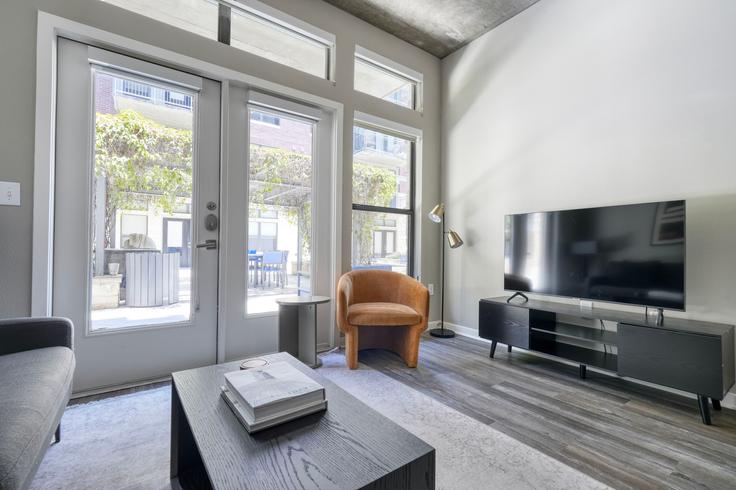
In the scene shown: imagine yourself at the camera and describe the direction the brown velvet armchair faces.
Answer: facing the viewer

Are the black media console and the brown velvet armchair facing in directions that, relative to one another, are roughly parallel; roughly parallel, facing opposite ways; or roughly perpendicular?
roughly perpendicular

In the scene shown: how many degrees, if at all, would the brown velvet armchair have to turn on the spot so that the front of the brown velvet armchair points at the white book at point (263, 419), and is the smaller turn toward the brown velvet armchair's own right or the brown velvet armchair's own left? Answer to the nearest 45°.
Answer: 0° — it already faces it

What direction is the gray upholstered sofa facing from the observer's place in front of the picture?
facing to the right of the viewer

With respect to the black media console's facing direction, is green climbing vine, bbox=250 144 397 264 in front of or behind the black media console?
in front

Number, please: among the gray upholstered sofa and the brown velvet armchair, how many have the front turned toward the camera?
1

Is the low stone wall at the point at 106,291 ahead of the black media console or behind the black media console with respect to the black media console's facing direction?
ahead

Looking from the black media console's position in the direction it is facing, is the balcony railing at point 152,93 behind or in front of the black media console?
in front

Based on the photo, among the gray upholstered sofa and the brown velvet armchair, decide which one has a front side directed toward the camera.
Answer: the brown velvet armchair

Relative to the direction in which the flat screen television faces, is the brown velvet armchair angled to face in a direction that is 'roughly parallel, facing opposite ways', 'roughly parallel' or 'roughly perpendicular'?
roughly perpendicular

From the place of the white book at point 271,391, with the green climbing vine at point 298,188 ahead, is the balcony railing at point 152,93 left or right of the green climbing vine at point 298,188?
left

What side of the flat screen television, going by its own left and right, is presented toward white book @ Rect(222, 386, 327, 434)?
front

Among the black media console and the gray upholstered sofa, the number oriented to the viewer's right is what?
1

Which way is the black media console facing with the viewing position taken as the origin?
facing the viewer and to the left of the viewer

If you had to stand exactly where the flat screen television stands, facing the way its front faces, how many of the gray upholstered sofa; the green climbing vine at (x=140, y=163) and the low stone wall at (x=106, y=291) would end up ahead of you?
3
